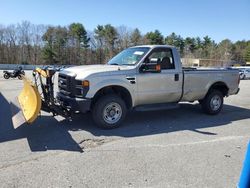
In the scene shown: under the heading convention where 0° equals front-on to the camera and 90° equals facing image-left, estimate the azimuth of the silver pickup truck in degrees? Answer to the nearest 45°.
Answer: approximately 45°
